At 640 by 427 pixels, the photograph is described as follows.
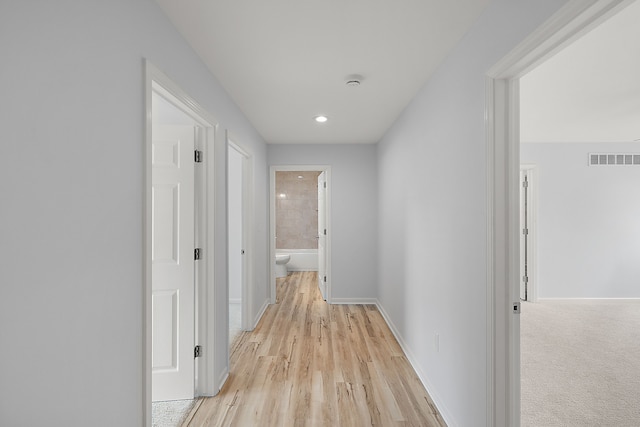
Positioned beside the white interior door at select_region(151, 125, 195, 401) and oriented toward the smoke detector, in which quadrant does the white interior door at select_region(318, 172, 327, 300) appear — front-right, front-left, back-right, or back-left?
front-left

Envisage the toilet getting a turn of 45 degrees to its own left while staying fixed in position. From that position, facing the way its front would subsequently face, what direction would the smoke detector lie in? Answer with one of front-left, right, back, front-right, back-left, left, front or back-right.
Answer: back-right

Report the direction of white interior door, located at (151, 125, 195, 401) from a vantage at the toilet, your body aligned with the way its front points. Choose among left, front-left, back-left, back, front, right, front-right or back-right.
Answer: right

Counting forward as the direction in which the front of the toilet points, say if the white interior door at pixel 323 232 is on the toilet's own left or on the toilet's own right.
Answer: on the toilet's own right

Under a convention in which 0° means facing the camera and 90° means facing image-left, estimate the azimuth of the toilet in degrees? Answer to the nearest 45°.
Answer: approximately 270°

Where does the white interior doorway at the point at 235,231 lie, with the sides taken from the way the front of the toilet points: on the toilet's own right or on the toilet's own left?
on the toilet's own right
